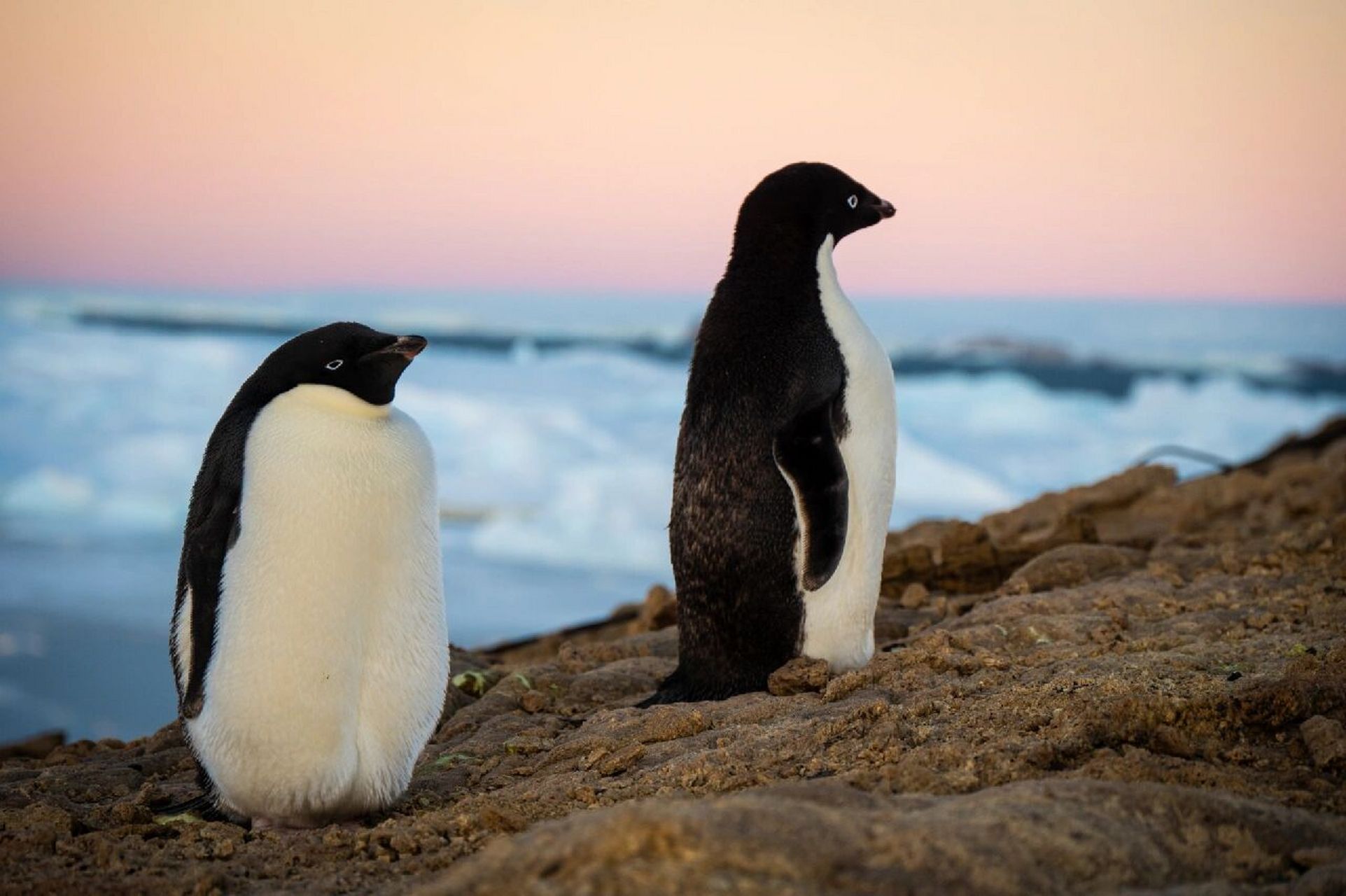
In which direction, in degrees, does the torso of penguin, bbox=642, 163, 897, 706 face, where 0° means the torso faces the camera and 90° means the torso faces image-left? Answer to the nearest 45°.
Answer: approximately 270°

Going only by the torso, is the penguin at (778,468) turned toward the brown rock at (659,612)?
no

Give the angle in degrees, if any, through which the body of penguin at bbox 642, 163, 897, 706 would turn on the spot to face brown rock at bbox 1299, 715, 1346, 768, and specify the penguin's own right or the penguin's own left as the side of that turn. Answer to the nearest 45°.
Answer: approximately 45° to the penguin's own right

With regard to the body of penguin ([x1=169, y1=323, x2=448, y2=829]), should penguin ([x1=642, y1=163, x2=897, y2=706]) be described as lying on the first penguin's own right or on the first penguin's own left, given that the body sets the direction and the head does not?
on the first penguin's own left

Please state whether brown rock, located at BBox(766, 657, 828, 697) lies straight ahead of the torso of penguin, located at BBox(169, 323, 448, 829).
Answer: no

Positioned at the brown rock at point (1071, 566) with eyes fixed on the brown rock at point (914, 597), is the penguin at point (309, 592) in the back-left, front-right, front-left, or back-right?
front-left

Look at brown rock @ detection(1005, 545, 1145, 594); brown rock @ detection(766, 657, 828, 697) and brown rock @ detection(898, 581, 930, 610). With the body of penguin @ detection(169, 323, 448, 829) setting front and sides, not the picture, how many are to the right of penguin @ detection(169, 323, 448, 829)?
0

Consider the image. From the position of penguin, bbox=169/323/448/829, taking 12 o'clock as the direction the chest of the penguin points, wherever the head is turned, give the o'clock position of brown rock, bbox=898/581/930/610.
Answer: The brown rock is roughly at 9 o'clock from the penguin.

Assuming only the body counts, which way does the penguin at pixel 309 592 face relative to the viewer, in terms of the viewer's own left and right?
facing the viewer and to the right of the viewer

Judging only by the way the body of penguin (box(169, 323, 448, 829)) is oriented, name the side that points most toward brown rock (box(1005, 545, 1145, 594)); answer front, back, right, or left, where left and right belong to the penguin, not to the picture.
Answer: left
